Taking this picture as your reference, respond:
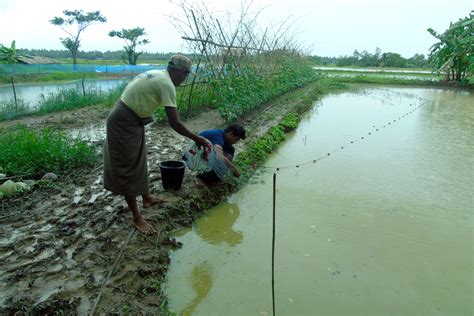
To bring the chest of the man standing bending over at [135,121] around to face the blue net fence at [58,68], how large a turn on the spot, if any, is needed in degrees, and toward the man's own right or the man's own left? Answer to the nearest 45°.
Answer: approximately 90° to the man's own left

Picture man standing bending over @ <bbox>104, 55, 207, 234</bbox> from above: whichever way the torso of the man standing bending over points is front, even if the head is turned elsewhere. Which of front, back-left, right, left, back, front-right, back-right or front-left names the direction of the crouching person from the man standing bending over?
front-left

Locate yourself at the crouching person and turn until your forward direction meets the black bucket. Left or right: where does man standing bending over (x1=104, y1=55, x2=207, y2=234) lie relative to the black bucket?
left

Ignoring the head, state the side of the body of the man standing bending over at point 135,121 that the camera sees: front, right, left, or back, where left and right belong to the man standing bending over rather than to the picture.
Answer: right

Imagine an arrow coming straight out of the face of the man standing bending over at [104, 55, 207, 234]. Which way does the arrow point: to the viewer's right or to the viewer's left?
to the viewer's right
